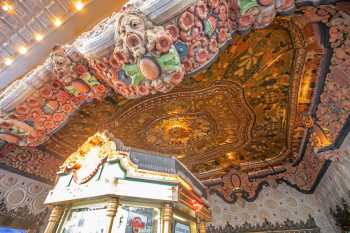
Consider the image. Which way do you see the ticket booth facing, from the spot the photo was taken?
facing the viewer and to the left of the viewer

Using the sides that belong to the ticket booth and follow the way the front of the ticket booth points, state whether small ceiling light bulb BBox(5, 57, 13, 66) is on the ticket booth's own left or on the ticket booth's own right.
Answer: on the ticket booth's own right
